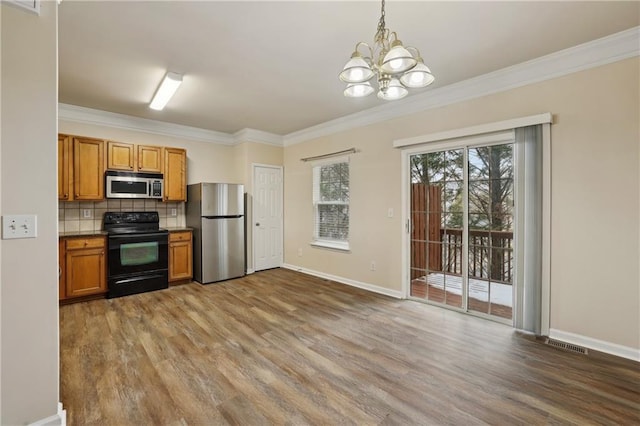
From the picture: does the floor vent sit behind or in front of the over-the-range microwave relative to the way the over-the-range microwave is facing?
in front

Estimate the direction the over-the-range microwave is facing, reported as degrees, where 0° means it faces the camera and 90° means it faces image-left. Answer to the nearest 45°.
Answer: approximately 0°

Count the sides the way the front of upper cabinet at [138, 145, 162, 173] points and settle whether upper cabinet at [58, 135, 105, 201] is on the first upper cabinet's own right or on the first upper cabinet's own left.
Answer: on the first upper cabinet's own right

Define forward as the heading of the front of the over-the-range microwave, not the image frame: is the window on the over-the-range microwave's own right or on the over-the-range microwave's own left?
on the over-the-range microwave's own left

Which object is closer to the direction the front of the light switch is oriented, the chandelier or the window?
the chandelier

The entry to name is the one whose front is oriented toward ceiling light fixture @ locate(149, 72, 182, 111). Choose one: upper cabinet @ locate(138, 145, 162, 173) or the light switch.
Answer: the upper cabinet

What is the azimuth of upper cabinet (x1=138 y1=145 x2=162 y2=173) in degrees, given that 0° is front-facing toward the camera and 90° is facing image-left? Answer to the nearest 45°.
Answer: approximately 0°

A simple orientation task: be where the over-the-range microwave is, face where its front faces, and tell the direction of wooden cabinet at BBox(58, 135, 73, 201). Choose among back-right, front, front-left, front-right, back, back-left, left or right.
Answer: right

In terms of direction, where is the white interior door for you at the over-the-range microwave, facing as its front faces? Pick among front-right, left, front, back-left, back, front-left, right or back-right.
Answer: left

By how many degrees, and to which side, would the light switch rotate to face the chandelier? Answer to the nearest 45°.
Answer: approximately 45° to its left
